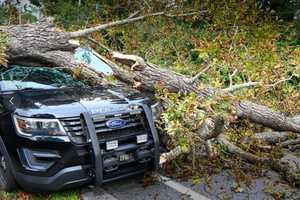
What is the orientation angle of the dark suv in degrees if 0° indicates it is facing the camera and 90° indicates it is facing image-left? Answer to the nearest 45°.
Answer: approximately 315°
